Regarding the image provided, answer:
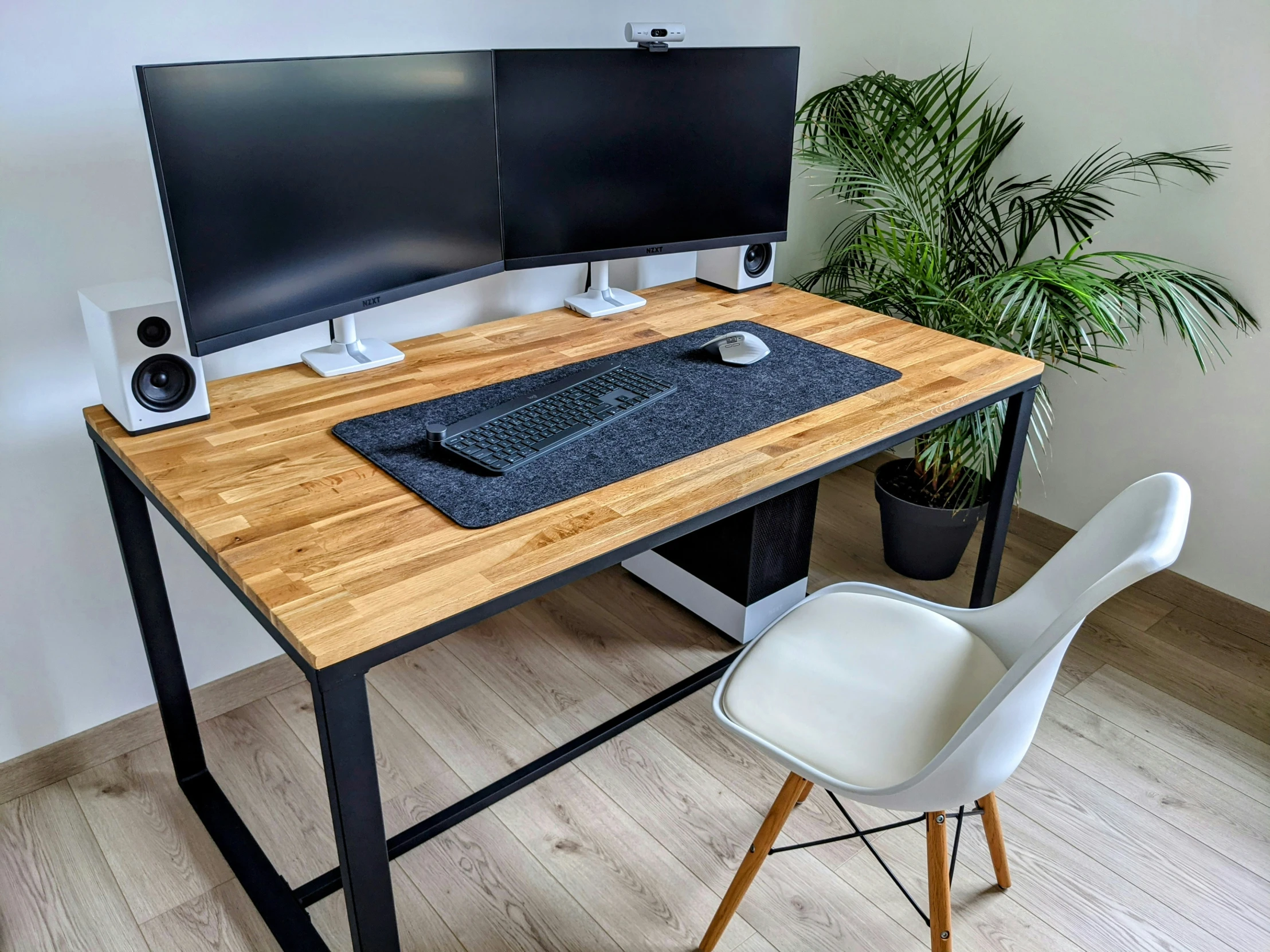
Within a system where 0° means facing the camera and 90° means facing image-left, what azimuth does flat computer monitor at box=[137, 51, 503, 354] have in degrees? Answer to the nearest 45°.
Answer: approximately 315°

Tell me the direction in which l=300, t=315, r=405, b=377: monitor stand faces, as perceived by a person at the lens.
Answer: facing the viewer and to the right of the viewer

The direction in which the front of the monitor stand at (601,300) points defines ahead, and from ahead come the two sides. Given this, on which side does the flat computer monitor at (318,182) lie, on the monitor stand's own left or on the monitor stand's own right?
on the monitor stand's own right

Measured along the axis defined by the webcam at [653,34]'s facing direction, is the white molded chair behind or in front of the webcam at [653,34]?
in front

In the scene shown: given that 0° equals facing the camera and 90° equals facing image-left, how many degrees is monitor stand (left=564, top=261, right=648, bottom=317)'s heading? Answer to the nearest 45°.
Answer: approximately 315°

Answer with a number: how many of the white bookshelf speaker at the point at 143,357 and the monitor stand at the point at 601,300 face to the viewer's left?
0
